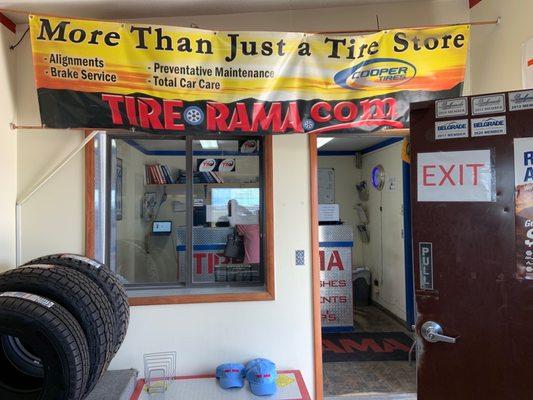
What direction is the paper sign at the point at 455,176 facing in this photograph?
toward the camera

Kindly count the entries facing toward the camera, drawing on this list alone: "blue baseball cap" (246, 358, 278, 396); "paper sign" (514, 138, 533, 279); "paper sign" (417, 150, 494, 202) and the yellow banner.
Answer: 4

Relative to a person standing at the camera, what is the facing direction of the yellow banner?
facing the viewer

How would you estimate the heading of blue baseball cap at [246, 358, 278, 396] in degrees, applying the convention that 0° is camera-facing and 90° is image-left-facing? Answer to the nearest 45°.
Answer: approximately 0°

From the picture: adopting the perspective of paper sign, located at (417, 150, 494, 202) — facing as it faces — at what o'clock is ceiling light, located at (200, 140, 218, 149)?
The ceiling light is roughly at 4 o'clock from the paper sign.

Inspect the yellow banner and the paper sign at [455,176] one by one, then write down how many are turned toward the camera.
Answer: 2

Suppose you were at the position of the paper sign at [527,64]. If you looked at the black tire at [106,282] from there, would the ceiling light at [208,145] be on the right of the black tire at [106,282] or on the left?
right

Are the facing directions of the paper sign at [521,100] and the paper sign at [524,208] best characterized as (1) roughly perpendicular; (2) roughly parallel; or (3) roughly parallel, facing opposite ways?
roughly parallel

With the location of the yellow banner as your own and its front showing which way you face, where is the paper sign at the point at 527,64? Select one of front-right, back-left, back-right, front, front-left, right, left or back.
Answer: left

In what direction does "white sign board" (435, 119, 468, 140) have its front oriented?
toward the camera

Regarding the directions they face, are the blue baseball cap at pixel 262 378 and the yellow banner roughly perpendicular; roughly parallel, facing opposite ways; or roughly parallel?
roughly parallel

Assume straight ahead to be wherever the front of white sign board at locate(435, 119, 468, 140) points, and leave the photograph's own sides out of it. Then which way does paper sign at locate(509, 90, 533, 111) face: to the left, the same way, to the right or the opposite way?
the same way
